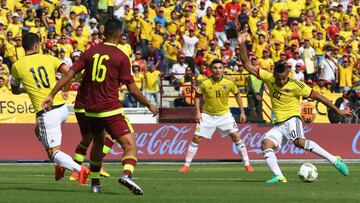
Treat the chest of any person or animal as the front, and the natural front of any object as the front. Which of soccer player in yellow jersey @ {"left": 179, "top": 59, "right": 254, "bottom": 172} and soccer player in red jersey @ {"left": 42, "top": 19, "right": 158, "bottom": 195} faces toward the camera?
the soccer player in yellow jersey

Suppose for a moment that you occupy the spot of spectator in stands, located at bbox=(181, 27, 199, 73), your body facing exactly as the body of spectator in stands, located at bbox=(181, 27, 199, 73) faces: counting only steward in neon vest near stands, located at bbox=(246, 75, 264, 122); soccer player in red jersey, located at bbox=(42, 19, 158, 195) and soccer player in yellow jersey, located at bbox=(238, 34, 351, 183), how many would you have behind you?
0

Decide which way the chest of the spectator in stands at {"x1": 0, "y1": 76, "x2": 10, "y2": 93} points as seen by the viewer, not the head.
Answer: toward the camera

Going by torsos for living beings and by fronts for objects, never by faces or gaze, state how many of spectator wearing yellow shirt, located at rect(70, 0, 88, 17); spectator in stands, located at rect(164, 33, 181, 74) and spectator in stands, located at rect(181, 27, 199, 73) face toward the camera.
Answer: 3

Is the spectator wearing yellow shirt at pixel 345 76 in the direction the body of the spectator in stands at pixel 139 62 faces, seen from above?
no

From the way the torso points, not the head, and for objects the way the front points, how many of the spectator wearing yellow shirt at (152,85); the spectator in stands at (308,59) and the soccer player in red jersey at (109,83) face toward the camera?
2

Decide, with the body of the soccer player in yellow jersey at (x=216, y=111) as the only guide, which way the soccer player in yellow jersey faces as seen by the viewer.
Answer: toward the camera

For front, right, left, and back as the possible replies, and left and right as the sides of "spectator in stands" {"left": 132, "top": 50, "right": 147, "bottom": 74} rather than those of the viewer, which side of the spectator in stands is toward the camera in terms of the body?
front

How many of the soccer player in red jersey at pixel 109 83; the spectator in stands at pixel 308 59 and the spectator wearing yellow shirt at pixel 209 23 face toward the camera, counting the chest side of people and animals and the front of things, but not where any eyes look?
2

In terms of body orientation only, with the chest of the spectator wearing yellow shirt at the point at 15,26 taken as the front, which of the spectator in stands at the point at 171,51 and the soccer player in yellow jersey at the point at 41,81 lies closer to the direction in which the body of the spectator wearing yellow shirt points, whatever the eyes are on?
the soccer player in yellow jersey

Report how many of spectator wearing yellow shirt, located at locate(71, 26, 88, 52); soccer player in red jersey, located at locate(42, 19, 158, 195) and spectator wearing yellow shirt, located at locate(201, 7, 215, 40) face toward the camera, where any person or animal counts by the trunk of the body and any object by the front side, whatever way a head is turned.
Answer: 2

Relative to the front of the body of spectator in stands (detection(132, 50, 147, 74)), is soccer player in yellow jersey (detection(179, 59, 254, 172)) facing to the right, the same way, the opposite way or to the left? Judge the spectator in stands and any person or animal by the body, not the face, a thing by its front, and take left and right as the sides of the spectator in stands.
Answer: the same way

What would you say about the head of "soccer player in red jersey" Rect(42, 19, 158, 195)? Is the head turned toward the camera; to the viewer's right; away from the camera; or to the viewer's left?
away from the camera

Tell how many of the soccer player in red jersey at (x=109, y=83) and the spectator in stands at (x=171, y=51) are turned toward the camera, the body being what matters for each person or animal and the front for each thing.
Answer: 1

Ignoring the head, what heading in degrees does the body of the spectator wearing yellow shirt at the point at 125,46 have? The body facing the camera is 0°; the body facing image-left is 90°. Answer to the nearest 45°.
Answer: approximately 0°

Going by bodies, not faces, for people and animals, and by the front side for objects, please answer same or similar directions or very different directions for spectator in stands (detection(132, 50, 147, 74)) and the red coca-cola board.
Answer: same or similar directions

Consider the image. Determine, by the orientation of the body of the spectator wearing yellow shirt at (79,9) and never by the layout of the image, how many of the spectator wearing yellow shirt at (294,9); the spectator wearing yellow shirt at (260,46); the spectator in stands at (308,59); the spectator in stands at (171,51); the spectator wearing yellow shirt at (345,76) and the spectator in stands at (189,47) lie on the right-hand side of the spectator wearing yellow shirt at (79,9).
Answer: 0

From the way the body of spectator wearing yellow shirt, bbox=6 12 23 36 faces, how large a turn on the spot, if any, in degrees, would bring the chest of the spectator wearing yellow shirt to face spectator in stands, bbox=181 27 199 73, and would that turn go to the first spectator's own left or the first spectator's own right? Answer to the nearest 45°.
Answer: approximately 90° to the first spectator's own left
